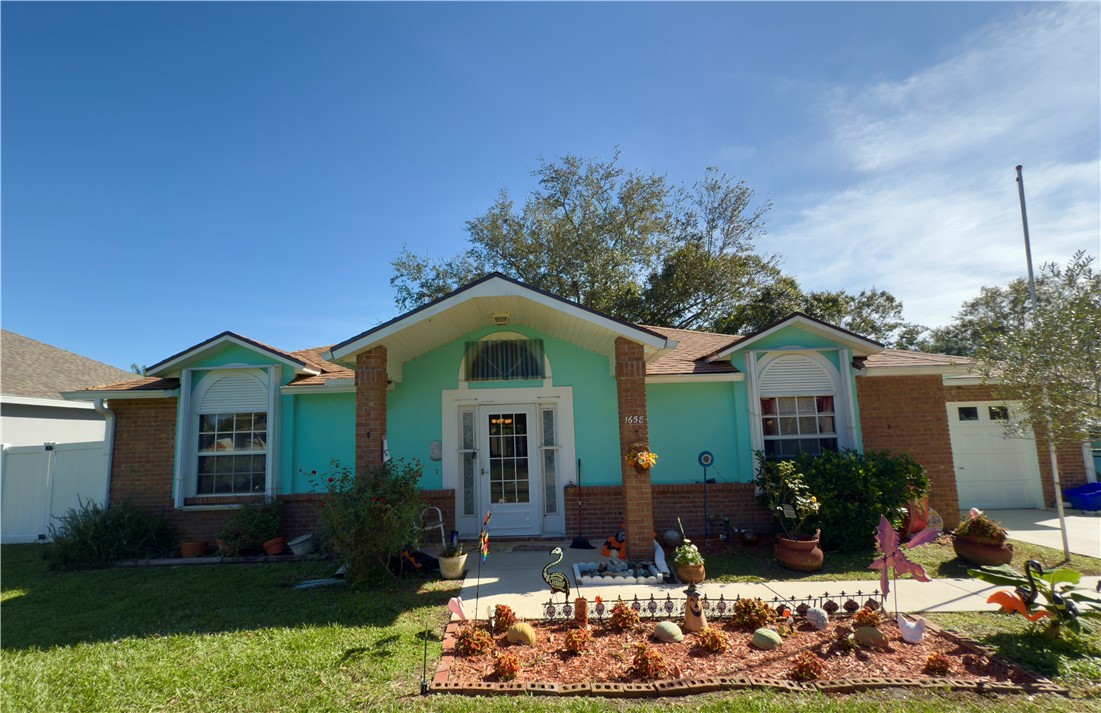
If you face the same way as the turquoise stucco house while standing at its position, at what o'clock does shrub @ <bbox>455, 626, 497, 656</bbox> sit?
The shrub is roughly at 12 o'clock from the turquoise stucco house.

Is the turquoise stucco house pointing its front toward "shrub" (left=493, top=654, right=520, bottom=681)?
yes

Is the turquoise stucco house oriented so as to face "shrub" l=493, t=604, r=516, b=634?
yes

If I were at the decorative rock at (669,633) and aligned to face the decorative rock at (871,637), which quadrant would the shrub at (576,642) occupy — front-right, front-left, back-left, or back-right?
back-right

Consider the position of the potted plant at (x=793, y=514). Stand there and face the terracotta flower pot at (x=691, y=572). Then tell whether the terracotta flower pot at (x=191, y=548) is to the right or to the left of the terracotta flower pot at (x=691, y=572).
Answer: right

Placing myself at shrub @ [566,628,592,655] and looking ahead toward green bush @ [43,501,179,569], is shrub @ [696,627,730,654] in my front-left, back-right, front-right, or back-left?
back-right

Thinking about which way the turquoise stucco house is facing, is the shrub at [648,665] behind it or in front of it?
in front

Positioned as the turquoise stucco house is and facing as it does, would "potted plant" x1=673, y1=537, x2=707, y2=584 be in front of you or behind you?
in front

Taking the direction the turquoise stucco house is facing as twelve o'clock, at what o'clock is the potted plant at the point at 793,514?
The potted plant is roughly at 10 o'clock from the turquoise stucco house.

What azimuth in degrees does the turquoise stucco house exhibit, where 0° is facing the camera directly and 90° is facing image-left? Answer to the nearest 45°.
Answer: approximately 0°

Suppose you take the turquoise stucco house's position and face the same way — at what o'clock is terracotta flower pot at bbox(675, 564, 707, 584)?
The terracotta flower pot is roughly at 11 o'clock from the turquoise stucco house.

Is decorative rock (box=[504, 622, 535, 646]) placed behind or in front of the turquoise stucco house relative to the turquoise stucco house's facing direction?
in front

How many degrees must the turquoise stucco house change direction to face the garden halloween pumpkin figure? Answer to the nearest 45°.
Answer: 0° — it already faces it
